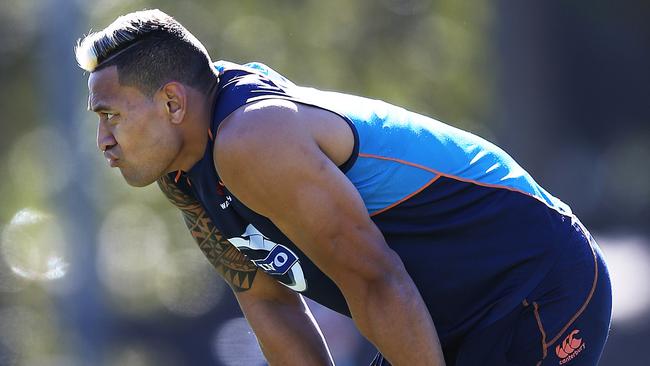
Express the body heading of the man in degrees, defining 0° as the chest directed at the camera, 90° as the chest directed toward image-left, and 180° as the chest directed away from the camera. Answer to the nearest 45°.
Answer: approximately 90°

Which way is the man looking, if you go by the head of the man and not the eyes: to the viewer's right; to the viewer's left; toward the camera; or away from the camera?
to the viewer's left
